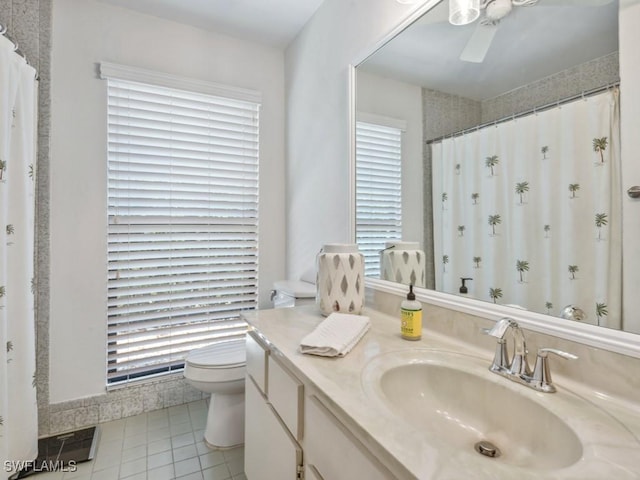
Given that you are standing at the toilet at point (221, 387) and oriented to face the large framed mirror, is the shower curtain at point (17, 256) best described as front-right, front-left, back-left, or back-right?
back-right

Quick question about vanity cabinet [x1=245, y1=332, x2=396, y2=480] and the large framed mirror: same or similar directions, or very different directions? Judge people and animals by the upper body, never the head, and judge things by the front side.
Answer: same or similar directions

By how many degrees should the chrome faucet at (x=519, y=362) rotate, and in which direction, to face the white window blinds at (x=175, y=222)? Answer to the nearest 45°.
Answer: approximately 45° to its right

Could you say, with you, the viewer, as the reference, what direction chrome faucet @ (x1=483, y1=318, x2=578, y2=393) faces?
facing the viewer and to the left of the viewer

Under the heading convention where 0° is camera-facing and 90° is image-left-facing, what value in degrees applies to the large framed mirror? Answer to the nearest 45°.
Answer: approximately 45°

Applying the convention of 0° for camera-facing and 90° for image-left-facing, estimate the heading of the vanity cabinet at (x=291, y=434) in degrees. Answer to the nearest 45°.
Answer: approximately 45°

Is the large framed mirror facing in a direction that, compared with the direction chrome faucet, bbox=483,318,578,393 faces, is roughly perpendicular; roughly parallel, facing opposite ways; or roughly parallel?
roughly parallel

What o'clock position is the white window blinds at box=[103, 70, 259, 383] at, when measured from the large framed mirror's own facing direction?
The white window blinds is roughly at 2 o'clock from the large framed mirror.
